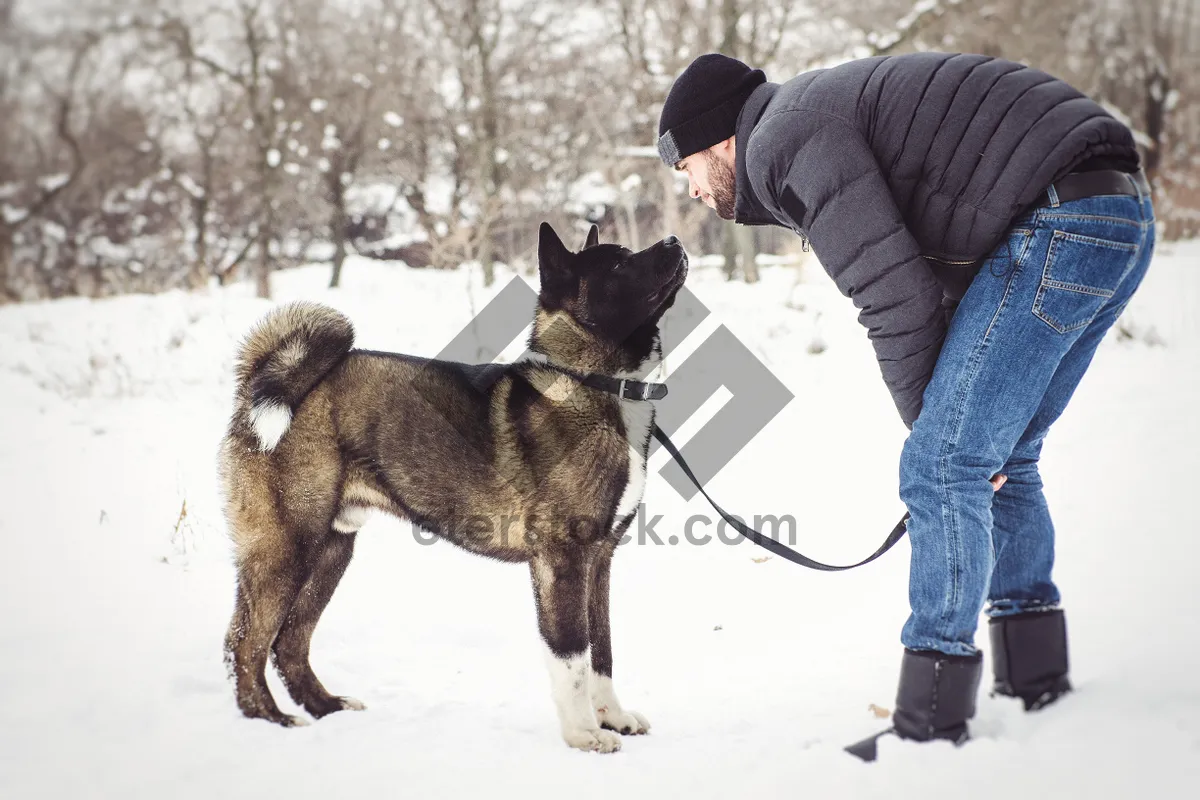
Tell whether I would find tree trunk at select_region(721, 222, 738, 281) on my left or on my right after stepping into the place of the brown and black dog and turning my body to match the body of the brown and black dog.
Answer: on my left

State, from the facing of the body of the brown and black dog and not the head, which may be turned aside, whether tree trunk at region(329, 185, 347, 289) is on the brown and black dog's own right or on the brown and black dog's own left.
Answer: on the brown and black dog's own left

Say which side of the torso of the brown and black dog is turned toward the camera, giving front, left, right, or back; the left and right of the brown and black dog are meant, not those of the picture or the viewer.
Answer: right

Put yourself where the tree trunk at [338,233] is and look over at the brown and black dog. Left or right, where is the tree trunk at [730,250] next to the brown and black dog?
left
